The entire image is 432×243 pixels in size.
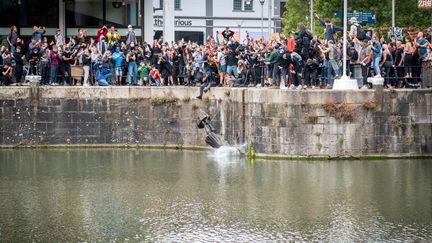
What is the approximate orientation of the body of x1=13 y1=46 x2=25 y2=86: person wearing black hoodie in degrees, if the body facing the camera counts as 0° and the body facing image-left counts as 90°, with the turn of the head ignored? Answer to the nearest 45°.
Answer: approximately 315°
